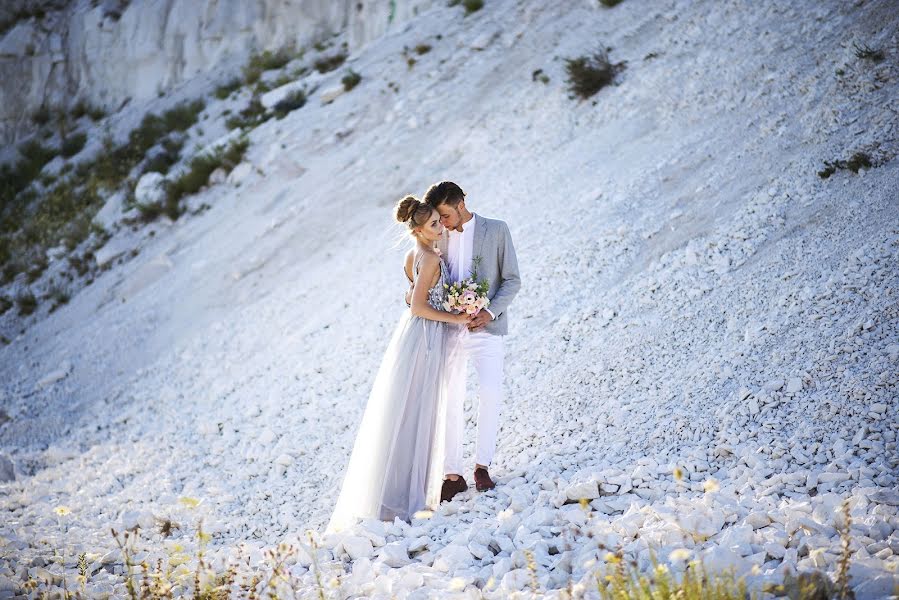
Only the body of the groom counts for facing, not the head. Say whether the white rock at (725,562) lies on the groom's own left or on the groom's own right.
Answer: on the groom's own left

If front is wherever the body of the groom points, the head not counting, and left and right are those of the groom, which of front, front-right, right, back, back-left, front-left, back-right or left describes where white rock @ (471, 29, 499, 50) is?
back-right

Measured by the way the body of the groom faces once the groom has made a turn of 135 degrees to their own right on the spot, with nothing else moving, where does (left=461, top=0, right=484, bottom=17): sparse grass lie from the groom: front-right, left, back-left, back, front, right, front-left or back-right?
front

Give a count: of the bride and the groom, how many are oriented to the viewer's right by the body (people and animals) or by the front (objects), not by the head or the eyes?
1

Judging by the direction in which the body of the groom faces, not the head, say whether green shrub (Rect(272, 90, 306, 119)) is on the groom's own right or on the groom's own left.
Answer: on the groom's own right

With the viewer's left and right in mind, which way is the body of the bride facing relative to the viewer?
facing to the right of the viewer

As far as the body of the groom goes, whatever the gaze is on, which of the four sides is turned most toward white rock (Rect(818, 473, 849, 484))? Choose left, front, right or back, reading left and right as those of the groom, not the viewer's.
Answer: left

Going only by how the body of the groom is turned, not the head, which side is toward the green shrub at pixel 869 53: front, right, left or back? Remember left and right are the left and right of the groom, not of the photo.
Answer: back

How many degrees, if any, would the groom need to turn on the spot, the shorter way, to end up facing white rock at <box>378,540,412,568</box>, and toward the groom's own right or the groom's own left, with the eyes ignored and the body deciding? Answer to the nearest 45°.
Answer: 0° — they already face it

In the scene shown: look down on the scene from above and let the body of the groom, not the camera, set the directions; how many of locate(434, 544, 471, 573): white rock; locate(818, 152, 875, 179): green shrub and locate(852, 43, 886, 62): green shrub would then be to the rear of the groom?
2

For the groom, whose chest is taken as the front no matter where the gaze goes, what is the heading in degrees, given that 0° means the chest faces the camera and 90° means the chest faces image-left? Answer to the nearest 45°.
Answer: approximately 45°

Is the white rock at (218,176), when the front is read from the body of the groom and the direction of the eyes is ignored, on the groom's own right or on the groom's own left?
on the groom's own right

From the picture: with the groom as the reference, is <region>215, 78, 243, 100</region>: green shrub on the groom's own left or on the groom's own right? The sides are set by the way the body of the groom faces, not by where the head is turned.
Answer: on the groom's own right
